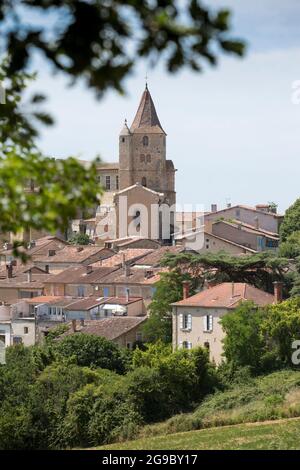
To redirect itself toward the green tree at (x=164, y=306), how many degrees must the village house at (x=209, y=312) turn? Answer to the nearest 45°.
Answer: approximately 135° to its right

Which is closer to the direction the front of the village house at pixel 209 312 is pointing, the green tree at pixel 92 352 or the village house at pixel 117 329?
the green tree

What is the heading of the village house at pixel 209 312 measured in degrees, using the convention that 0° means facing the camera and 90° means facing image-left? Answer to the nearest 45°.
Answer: approximately 0°

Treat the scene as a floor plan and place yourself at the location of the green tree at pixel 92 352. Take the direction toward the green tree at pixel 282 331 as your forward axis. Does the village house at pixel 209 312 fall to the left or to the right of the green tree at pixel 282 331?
left

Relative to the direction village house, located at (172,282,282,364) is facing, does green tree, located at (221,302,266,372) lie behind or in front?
in front

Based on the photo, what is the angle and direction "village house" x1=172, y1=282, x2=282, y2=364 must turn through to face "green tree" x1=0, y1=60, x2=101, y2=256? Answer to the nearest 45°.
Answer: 0° — it already faces it
